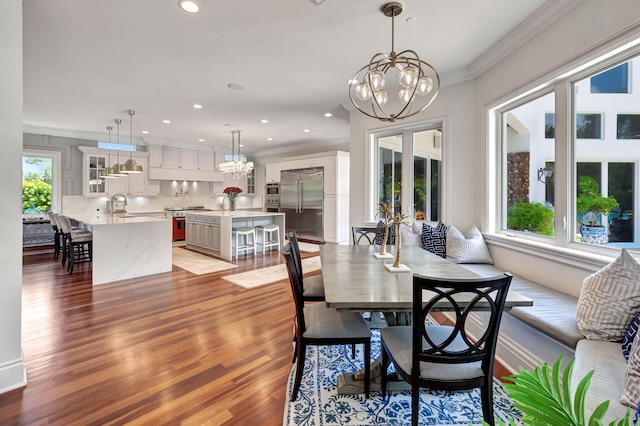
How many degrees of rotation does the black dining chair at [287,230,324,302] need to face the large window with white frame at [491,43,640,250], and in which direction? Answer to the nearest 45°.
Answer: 0° — it already faces it

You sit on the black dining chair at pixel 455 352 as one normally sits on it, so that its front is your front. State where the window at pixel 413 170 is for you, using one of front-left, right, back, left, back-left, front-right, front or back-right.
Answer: front-right

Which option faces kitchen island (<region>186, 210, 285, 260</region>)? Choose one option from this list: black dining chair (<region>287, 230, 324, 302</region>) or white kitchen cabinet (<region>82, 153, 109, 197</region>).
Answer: the white kitchen cabinet

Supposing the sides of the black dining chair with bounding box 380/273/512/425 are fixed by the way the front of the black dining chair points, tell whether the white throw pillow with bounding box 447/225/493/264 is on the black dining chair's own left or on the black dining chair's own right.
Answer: on the black dining chair's own right

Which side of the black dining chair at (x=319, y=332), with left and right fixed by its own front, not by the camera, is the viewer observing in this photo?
right

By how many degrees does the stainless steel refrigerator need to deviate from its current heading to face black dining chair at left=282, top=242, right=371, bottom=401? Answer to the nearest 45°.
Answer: approximately 45° to its left

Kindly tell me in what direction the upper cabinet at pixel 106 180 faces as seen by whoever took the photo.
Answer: facing the viewer and to the right of the viewer

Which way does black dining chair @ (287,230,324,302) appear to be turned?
to the viewer's right

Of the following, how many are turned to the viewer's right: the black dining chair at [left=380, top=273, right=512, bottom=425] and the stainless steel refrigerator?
0

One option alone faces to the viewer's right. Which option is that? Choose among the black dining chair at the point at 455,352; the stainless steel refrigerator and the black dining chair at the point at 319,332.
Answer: the black dining chair at the point at 319,332

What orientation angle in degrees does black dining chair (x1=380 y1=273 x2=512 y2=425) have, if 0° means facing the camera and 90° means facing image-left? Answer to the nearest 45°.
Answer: approximately 135°

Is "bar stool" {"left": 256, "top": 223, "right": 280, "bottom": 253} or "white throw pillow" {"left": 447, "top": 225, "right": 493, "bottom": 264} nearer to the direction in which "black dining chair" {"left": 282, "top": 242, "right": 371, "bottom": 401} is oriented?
the white throw pillow
